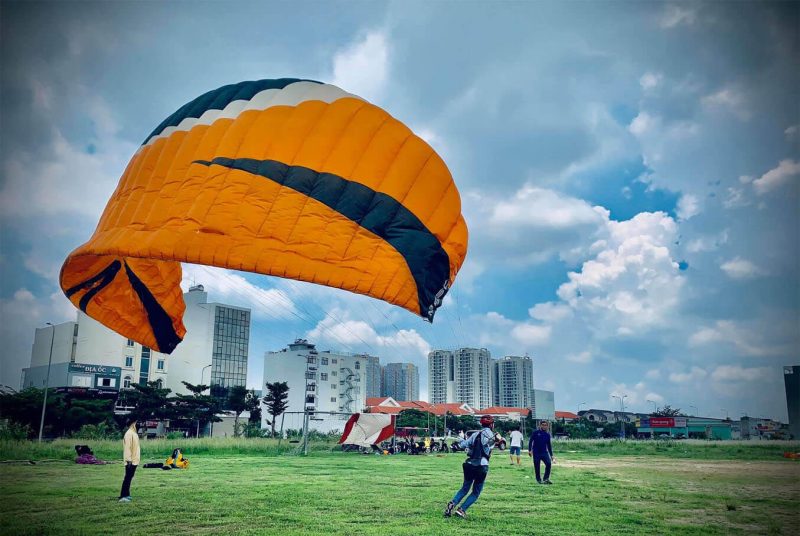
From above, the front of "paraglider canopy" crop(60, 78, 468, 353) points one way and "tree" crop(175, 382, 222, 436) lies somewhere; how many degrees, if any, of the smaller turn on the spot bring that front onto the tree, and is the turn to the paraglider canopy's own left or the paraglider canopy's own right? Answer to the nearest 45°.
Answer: approximately 45° to the paraglider canopy's own left

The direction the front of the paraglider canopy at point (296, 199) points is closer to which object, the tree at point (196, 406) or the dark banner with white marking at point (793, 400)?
the dark banner with white marking

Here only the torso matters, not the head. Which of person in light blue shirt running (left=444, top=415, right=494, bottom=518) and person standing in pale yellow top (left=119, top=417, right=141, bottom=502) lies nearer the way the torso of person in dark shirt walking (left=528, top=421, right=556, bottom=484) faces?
the person in light blue shirt running

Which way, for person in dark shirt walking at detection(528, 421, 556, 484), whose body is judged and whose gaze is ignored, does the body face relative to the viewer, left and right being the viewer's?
facing the viewer

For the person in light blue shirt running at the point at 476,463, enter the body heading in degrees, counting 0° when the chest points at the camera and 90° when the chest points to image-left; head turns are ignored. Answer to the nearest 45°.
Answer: approximately 225°

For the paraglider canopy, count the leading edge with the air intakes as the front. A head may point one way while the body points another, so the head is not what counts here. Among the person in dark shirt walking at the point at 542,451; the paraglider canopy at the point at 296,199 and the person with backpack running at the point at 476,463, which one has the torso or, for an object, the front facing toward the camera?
the person in dark shirt walking at the point at 542,451

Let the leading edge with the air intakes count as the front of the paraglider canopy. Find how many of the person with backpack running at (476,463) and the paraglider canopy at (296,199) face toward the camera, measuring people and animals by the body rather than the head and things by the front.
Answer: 0

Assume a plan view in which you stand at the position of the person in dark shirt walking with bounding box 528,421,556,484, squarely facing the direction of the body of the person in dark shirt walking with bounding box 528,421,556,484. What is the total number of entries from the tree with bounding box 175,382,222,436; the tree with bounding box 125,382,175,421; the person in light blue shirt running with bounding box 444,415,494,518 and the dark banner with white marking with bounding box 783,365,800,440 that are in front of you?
1

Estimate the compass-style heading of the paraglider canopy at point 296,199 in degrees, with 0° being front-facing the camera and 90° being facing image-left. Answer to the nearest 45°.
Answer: approximately 225°

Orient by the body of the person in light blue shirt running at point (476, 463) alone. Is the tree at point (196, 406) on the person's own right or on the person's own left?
on the person's own left

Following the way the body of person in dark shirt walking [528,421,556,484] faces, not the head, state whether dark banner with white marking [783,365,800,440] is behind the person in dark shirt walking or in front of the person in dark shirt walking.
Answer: behind

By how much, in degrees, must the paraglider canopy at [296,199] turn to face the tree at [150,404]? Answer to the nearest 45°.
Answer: approximately 45° to its left

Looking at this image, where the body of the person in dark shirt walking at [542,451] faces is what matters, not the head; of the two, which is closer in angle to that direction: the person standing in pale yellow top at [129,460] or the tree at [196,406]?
the person standing in pale yellow top
